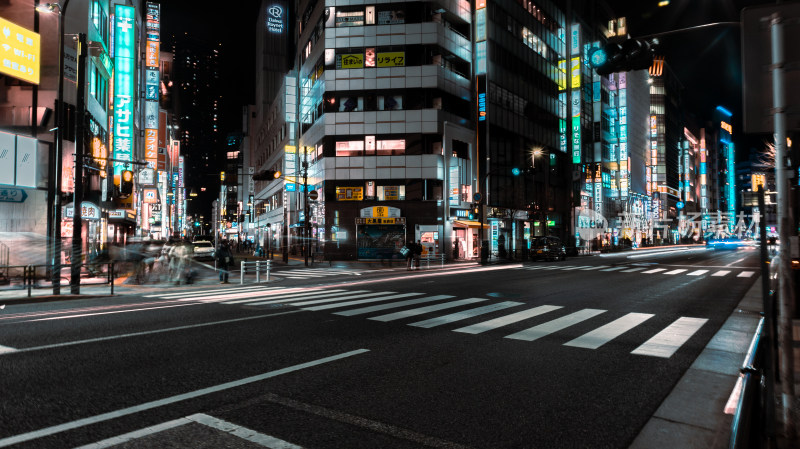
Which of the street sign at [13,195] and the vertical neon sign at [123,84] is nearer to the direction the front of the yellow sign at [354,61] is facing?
the street sign

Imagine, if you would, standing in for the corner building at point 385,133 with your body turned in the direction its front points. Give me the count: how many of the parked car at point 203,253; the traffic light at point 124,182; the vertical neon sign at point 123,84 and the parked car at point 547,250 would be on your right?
3

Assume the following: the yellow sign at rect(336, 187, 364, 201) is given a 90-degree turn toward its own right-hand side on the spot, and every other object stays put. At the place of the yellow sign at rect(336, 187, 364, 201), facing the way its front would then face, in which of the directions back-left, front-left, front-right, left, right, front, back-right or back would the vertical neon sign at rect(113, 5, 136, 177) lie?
front

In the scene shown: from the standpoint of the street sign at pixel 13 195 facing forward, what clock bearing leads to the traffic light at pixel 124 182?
The traffic light is roughly at 7 o'clock from the street sign.

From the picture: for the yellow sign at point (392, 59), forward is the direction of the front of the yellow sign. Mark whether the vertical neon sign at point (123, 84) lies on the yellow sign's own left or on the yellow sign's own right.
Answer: on the yellow sign's own right

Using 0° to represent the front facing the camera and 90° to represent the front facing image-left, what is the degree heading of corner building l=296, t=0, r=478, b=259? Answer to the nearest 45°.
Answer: approximately 0°

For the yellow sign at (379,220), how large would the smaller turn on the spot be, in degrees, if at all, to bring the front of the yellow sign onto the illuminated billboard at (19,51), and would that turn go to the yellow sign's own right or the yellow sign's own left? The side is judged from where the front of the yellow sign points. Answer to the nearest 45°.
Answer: approximately 45° to the yellow sign's own right

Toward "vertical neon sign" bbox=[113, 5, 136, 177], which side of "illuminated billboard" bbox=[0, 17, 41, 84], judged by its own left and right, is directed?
left

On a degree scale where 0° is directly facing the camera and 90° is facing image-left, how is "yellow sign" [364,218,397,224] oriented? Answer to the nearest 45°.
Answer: approximately 0°
